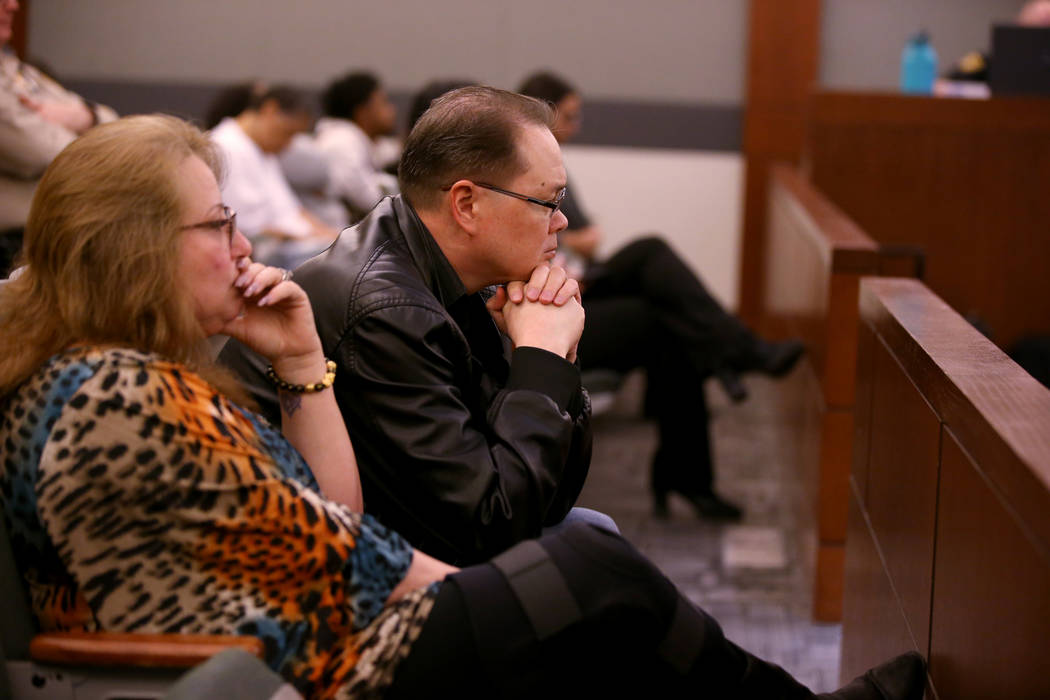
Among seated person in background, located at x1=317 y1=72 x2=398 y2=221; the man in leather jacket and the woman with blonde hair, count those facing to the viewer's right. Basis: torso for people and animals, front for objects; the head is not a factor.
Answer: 3

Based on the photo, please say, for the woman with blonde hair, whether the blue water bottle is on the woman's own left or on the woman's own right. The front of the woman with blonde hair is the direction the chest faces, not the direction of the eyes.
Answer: on the woman's own left

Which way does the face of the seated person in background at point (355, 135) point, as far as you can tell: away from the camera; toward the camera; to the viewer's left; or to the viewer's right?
to the viewer's right

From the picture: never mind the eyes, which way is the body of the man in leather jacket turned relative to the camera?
to the viewer's right

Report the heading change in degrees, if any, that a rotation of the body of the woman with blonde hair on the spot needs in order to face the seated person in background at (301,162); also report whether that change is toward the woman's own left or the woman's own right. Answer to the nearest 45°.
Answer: approximately 90° to the woman's own left

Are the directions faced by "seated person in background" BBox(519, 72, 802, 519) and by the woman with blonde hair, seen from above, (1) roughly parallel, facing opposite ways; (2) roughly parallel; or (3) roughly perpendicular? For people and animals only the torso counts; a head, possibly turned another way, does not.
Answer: roughly parallel

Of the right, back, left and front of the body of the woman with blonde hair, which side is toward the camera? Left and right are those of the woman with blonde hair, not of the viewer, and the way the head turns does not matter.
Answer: right

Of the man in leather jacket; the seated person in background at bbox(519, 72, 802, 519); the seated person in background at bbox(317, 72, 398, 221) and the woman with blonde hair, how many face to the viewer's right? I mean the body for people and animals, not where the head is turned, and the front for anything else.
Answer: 4

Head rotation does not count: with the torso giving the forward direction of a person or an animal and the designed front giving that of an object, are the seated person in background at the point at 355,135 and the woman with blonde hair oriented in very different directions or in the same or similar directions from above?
same or similar directions

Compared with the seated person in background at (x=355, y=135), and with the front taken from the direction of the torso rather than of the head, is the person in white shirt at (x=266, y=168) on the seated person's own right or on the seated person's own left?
on the seated person's own right

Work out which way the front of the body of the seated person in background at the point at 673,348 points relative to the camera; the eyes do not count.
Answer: to the viewer's right

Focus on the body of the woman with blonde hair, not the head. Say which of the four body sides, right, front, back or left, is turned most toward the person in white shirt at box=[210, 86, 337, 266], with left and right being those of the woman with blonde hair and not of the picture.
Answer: left

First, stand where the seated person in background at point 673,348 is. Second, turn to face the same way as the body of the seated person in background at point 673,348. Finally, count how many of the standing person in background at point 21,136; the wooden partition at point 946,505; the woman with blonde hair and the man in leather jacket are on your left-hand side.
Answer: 0

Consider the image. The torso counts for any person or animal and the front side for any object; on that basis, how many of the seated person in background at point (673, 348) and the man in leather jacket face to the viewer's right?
2

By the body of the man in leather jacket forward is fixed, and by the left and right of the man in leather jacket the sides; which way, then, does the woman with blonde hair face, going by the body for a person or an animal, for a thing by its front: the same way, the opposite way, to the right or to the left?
the same way

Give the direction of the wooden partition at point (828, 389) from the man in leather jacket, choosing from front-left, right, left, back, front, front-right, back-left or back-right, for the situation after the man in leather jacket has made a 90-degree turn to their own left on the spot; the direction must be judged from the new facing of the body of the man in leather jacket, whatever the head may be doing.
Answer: front-right

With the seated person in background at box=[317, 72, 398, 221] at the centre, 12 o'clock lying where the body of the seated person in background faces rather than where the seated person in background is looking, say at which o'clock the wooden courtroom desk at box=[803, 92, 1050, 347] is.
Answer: The wooden courtroom desk is roughly at 1 o'clock from the seated person in background.

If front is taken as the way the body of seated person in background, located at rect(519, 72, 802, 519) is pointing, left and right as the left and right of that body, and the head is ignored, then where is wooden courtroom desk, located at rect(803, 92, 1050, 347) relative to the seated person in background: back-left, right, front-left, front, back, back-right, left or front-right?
front-left
